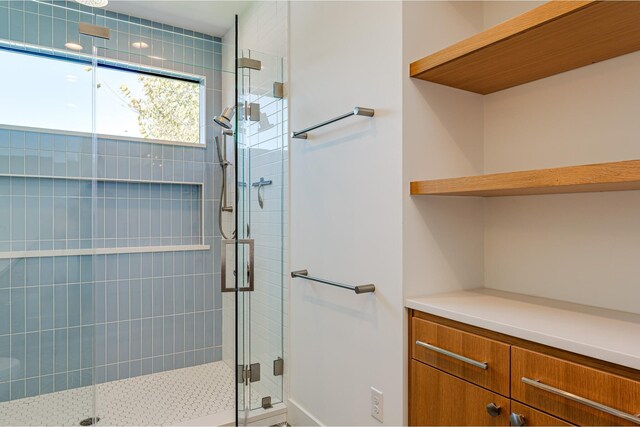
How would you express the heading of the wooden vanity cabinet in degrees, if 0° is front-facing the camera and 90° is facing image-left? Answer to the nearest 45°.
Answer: approximately 45°

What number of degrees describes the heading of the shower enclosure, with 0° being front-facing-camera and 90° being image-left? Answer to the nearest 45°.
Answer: approximately 315°

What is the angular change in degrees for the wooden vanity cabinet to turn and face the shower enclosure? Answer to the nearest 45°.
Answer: approximately 45° to its right
